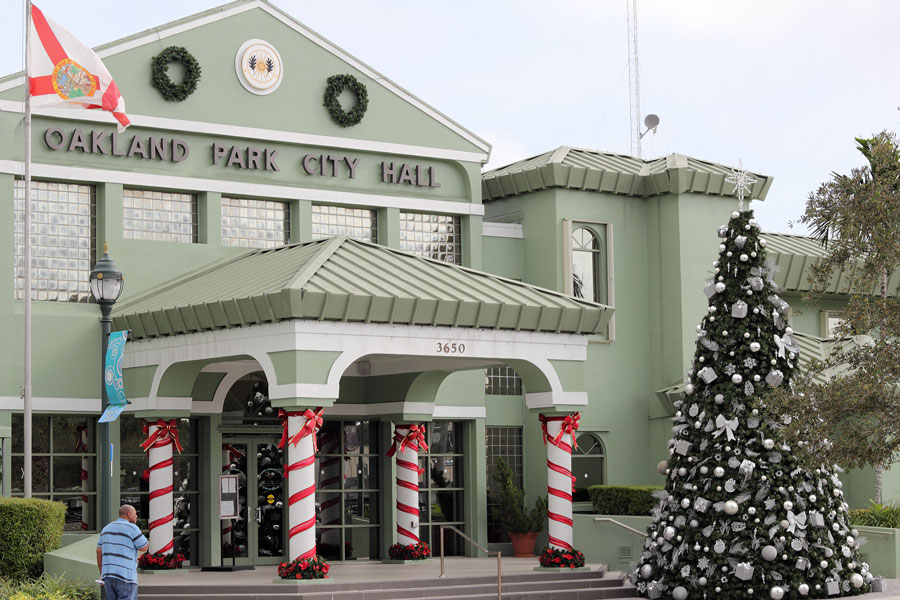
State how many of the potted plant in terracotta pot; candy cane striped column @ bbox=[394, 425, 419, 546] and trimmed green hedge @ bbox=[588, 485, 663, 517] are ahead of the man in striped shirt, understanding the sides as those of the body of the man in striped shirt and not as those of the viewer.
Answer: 3

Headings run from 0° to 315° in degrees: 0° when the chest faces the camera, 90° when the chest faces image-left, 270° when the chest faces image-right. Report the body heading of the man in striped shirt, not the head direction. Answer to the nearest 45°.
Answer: approximately 225°

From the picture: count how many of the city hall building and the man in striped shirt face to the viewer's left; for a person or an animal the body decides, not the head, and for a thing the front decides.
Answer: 0

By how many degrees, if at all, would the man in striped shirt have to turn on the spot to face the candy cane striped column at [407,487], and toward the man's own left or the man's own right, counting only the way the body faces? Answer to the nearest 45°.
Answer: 0° — they already face it

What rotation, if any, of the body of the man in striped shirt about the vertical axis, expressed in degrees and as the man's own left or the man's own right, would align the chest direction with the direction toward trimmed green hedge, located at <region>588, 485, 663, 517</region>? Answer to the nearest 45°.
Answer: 0° — they already face it

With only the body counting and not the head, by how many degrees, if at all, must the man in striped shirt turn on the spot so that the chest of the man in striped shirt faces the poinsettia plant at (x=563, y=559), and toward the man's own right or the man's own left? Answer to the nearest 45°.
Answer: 0° — they already face it

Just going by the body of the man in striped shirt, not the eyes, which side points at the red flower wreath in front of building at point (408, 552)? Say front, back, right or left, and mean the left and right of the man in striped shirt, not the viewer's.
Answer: front

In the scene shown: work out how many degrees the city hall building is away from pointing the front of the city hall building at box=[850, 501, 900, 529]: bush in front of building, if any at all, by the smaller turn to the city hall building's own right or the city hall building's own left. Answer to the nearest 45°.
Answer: approximately 45° to the city hall building's own left

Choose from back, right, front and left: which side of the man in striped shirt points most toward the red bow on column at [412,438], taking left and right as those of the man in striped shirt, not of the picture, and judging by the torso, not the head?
front

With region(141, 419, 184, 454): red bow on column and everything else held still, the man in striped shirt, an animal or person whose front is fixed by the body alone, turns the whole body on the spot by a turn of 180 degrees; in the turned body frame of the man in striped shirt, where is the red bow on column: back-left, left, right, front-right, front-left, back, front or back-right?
back-right

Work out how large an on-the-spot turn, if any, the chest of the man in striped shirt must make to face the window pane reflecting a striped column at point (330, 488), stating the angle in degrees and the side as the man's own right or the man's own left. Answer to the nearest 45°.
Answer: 0° — they already face it

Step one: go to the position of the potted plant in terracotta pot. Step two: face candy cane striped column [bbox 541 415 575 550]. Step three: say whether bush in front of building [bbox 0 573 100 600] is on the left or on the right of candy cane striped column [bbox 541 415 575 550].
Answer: right

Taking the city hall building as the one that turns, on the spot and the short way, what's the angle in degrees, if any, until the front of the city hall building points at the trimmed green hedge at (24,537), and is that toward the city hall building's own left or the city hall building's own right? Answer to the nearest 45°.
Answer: approximately 90° to the city hall building's own right
